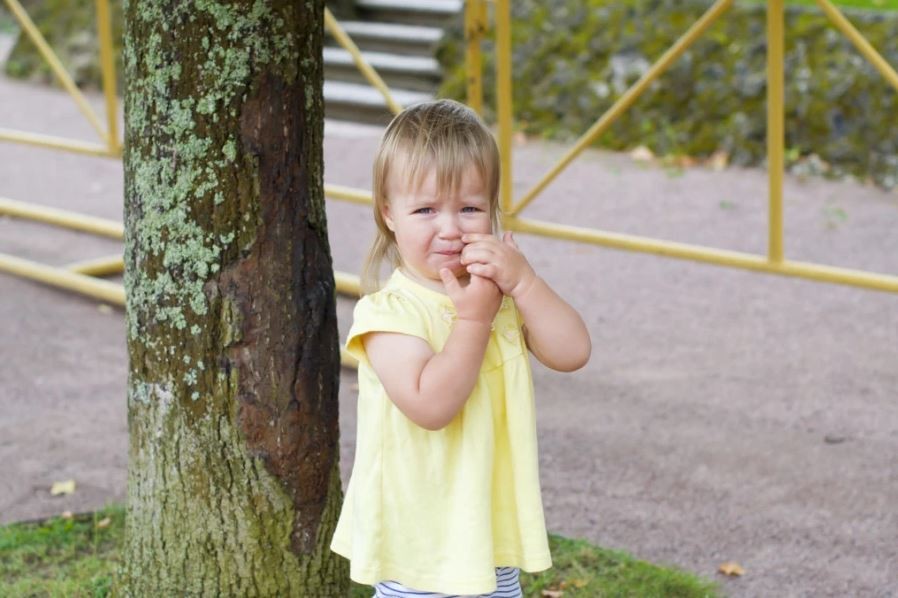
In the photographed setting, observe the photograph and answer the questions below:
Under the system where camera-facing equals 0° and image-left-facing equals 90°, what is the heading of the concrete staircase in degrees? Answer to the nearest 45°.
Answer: approximately 0°

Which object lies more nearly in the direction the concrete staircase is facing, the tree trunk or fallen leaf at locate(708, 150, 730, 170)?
the tree trunk

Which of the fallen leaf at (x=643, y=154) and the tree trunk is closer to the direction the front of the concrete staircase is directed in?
the tree trunk

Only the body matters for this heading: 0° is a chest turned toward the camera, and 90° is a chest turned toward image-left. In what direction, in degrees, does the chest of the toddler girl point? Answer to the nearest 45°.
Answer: approximately 315°

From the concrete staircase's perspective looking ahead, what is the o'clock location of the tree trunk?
The tree trunk is roughly at 12 o'clock from the concrete staircase.

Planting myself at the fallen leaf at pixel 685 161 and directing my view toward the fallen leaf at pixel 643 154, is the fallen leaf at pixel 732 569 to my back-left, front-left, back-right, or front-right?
back-left

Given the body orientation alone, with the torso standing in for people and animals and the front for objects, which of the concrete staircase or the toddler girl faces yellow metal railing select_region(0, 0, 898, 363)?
the concrete staircase
